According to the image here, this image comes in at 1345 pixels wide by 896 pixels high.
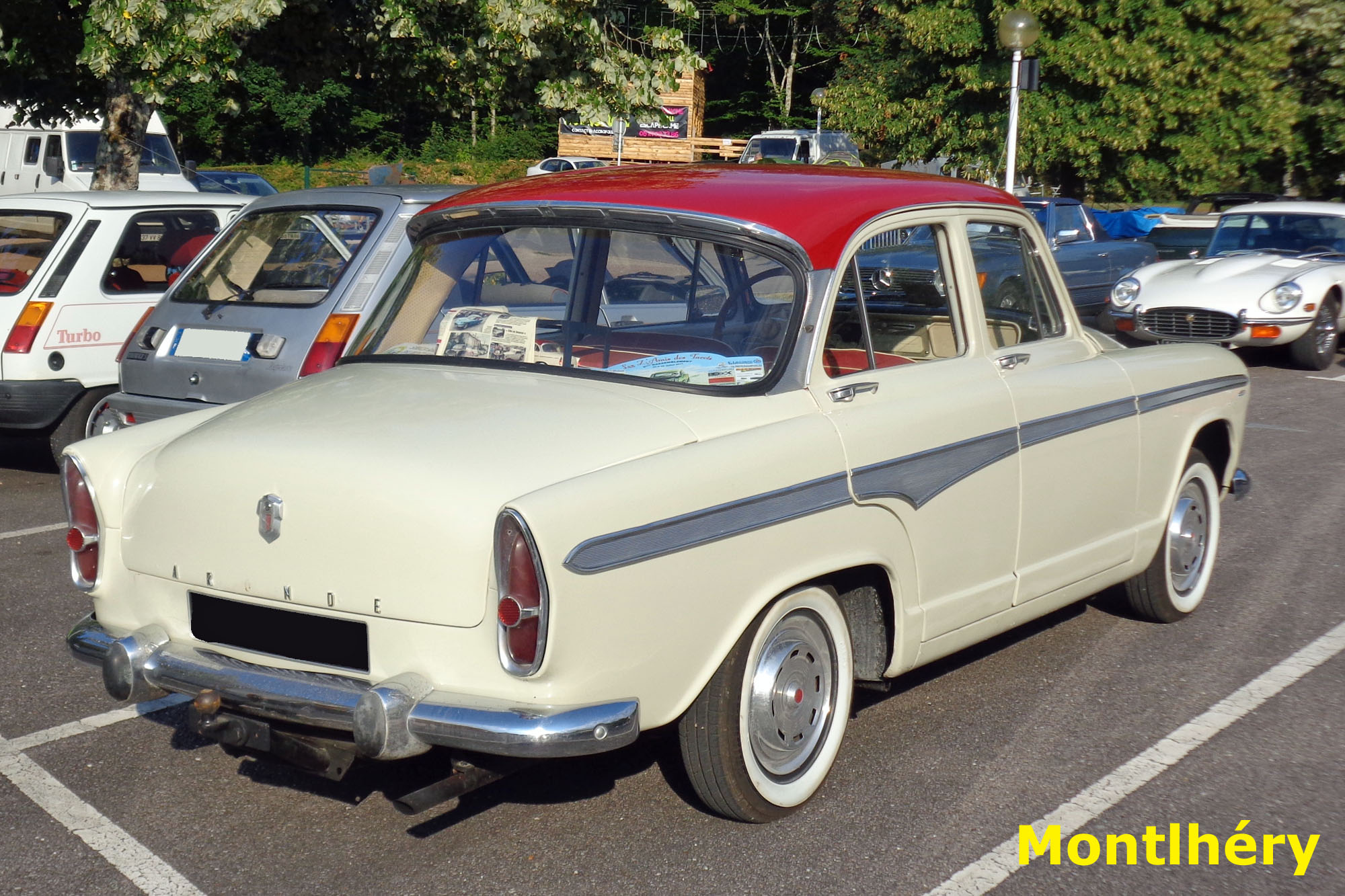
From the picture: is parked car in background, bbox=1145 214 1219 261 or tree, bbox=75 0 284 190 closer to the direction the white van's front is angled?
the parked car in background

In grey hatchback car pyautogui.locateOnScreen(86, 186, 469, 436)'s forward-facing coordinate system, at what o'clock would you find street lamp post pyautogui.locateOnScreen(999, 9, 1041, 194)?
The street lamp post is roughly at 12 o'clock from the grey hatchback car.

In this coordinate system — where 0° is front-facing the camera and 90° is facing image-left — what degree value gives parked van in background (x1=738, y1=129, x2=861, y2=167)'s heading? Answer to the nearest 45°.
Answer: approximately 45°

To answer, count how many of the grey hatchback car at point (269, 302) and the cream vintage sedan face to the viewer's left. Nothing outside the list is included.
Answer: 0

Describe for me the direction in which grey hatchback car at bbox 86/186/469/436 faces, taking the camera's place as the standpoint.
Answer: facing away from the viewer and to the right of the viewer

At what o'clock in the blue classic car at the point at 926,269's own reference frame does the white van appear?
The white van is roughly at 3 o'clock from the blue classic car.

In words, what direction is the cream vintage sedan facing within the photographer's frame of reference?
facing away from the viewer and to the right of the viewer

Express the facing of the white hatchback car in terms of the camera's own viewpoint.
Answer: facing away from the viewer and to the right of the viewer

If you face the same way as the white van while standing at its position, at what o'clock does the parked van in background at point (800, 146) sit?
The parked van in background is roughly at 10 o'clock from the white van.

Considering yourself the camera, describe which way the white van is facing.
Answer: facing the viewer and to the right of the viewer

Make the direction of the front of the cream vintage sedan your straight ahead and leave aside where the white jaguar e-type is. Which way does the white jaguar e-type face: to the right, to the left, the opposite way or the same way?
the opposite way

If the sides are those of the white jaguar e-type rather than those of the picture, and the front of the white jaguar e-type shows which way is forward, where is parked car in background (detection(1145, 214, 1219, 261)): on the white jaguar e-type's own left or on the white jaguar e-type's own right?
on the white jaguar e-type's own right

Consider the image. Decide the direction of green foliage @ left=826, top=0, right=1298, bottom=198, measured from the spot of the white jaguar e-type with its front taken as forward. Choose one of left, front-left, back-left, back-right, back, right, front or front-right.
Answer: back-right

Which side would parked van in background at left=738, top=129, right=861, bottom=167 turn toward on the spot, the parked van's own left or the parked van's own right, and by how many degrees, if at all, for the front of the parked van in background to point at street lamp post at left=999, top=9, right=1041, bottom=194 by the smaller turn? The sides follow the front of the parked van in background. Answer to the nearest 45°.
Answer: approximately 45° to the parked van's own left

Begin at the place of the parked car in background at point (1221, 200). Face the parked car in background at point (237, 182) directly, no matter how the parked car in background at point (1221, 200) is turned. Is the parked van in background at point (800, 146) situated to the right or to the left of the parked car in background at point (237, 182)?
right
